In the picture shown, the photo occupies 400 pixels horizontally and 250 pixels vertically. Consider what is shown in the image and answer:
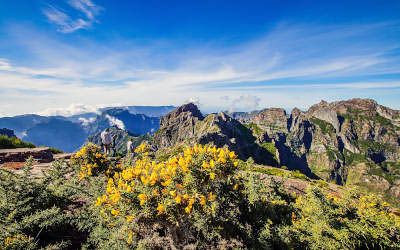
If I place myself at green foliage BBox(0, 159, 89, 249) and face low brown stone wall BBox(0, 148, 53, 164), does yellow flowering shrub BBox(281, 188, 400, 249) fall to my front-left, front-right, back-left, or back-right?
back-right
